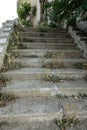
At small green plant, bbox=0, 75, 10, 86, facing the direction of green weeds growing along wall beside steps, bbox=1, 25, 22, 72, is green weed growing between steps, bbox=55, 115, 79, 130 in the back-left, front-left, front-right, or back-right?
back-right

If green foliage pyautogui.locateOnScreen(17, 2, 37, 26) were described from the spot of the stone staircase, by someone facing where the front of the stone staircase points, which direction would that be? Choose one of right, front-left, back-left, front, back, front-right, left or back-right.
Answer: back

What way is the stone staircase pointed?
toward the camera

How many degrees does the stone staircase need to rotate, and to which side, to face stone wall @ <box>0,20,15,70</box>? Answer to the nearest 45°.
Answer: approximately 135° to its right
